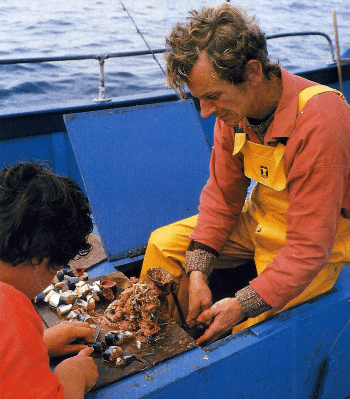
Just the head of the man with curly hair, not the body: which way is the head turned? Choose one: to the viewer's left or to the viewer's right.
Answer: to the viewer's left

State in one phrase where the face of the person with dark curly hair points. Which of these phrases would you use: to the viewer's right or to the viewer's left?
to the viewer's right

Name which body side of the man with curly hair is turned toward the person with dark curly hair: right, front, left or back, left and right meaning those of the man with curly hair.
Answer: front
